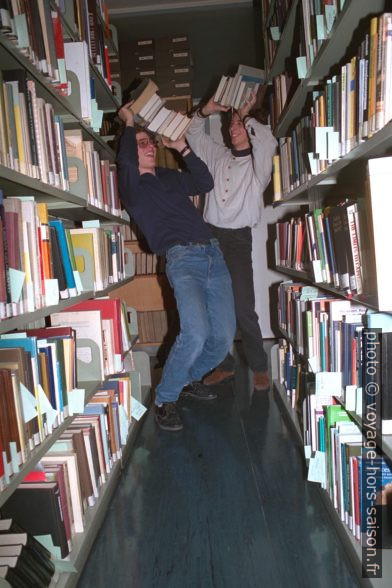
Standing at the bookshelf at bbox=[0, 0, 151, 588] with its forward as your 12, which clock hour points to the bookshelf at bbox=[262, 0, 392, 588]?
the bookshelf at bbox=[262, 0, 392, 588] is roughly at 12 o'clock from the bookshelf at bbox=[0, 0, 151, 588].

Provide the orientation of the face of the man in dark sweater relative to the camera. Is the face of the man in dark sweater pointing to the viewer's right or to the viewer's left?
to the viewer's right

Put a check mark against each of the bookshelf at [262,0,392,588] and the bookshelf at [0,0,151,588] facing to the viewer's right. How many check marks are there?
1

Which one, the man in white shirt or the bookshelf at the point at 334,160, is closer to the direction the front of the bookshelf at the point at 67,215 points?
the bookshelf

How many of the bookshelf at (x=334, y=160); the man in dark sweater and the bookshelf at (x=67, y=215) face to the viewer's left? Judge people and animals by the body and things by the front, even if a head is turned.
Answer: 1

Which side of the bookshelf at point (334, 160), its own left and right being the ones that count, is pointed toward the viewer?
left

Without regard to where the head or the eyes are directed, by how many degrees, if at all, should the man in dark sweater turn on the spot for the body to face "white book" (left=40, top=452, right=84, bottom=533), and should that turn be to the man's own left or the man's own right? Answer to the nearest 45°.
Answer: approximately 45° to the man's own right

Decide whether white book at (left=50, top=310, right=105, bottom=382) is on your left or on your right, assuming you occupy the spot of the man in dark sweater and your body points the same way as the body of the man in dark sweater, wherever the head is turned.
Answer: on your right

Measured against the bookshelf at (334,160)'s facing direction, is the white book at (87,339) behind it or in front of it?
in front

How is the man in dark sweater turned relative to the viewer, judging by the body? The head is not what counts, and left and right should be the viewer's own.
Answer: facing the viewer and to the right of the viewer

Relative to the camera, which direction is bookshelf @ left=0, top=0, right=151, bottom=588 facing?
to the viewer's right

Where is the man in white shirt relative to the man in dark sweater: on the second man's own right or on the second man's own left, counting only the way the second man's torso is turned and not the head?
on the second man's own left
